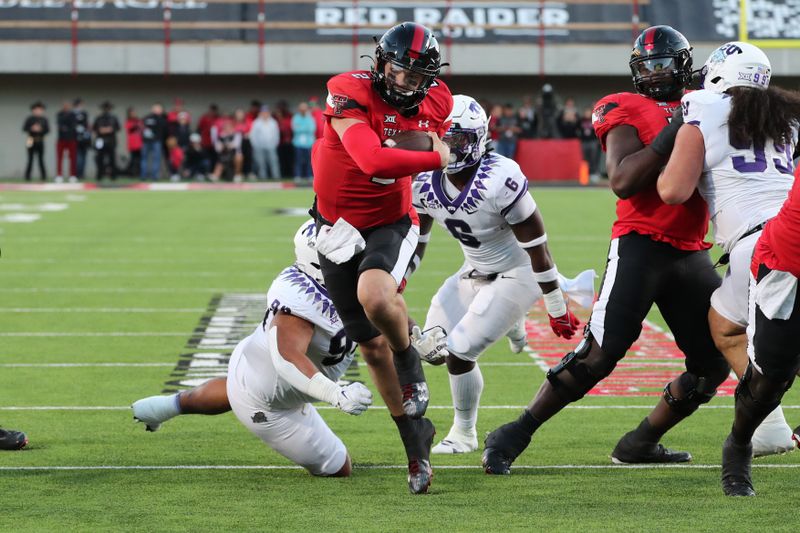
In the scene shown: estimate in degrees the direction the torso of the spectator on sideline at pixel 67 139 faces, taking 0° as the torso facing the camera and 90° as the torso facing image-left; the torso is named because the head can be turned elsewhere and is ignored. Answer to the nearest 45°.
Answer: approximately 0°

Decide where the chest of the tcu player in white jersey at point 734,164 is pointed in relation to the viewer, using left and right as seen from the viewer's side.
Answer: facing away from the viewer and to the left of the viewer

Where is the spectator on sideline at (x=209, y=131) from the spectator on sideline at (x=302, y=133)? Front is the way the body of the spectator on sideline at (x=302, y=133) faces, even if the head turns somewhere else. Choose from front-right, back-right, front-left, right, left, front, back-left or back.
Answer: back-right

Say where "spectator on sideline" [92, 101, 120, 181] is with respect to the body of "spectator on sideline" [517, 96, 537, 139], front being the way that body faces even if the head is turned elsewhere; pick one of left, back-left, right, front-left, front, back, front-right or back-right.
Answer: right

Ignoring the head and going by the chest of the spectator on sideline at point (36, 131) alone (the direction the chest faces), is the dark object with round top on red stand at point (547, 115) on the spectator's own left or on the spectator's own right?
on the spectator's own left

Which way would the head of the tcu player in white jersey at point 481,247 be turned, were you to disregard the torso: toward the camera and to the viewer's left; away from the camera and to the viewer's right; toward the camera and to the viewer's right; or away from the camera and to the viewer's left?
toward the camera and to the viewer's left

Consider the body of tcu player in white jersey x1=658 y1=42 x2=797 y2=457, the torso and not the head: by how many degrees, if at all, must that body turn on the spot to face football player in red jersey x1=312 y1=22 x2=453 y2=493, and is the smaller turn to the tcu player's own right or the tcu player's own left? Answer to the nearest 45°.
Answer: approximately 45° to the tcu player's own left

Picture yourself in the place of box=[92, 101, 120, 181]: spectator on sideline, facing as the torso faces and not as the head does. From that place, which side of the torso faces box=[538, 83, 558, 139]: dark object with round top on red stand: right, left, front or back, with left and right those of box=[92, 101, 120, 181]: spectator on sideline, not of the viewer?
left

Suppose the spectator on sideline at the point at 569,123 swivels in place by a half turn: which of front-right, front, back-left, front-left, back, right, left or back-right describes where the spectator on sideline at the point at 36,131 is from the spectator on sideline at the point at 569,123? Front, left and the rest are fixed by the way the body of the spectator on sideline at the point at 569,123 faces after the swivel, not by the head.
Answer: left
